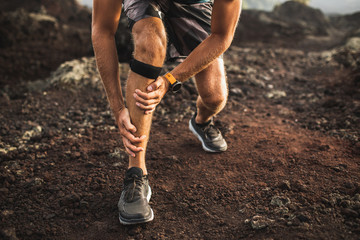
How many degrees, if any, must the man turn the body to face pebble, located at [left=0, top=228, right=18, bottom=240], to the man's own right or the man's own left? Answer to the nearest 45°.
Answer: approximately 45° to the man's own right

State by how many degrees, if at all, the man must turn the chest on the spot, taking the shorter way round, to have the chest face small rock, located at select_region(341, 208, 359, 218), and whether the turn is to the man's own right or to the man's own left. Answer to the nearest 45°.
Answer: approximately 45° to the man's own left

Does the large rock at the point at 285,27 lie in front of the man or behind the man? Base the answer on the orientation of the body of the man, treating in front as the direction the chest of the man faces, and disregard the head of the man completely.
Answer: behind

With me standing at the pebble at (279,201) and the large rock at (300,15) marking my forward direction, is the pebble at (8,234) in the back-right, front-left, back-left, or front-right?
back-left

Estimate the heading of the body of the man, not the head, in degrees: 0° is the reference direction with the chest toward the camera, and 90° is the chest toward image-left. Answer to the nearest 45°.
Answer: approximately 0°

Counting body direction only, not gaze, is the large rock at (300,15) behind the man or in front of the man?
behind

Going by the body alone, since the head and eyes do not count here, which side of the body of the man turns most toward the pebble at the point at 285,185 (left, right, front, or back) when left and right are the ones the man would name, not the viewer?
left

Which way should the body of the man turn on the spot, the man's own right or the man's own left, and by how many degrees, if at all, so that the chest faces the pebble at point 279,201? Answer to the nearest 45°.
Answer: approximately 90° to the man's own left

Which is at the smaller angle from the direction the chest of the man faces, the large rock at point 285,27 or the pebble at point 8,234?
the pebble
